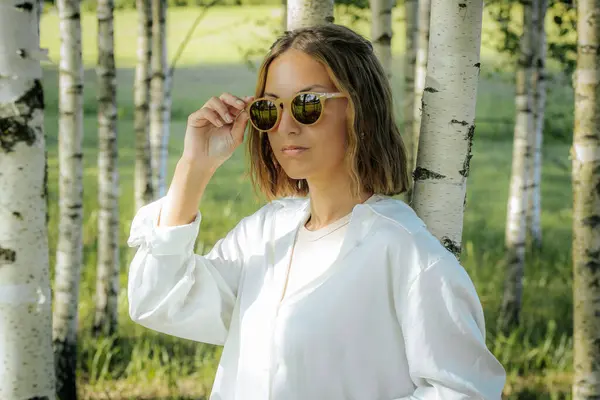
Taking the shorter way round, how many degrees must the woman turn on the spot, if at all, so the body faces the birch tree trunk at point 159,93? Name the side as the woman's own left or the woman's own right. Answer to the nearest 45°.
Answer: approximately 135° to the woman's own right

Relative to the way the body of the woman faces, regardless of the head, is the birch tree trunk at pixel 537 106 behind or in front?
behind

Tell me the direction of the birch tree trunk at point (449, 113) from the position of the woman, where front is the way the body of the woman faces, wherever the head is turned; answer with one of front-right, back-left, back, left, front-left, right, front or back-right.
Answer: back

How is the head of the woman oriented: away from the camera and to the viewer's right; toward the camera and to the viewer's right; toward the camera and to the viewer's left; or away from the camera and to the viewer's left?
toward the camera and to the viewer's left

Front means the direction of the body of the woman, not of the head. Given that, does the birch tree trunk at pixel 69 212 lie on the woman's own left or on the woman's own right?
on the woman's own right

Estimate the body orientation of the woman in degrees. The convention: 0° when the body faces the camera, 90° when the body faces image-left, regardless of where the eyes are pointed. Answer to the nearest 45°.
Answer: approximately 45°

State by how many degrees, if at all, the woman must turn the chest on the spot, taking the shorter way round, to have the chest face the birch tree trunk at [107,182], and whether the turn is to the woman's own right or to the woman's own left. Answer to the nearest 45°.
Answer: approximately 135° to the woman's own right

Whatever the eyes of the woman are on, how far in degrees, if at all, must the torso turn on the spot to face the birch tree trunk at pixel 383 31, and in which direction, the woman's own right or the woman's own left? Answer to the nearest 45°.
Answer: approximately 135° to the woman's own right
